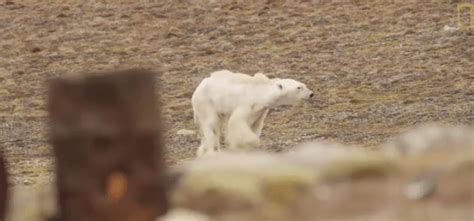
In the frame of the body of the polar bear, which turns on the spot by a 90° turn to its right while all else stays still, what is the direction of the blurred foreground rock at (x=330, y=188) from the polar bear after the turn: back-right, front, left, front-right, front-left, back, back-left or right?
front

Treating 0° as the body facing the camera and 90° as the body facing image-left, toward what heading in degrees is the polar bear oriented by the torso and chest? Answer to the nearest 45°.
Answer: approximately 270°

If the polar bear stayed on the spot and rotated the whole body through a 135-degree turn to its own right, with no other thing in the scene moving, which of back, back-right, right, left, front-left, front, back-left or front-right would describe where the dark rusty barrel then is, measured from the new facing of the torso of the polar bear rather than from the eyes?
front-left
